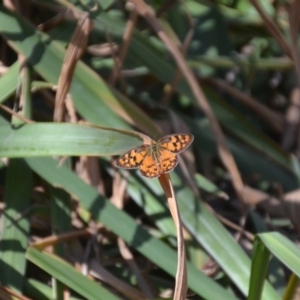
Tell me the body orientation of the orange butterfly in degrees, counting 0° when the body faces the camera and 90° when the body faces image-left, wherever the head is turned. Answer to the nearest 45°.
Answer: approximately 180°
